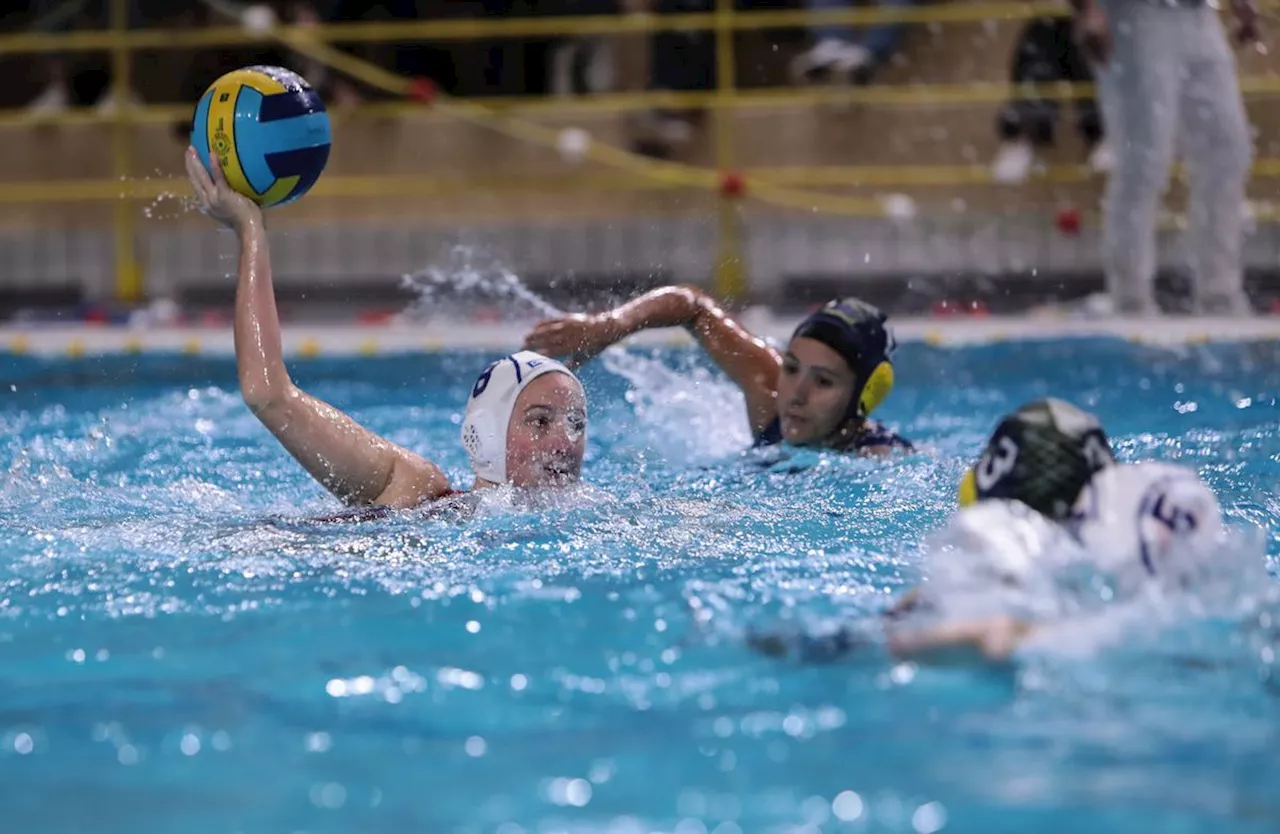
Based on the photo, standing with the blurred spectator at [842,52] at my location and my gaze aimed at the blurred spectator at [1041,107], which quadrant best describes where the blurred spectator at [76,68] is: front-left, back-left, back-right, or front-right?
back-right

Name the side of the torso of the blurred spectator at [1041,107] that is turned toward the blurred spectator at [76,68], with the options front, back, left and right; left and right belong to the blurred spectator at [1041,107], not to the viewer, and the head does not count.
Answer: right

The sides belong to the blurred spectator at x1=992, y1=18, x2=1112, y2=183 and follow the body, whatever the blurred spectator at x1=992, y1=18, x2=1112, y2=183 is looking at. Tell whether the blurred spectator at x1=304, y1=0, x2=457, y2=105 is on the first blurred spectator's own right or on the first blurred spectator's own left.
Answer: on the first blurred spectator's own right

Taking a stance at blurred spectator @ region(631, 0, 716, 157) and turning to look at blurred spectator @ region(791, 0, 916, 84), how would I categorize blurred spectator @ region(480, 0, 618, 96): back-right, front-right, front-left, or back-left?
back-left

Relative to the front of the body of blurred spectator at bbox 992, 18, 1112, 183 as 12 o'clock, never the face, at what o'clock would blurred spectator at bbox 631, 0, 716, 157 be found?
blurred spectator at bbox 631, 0, 716, 157 is roughly at 3 o'clock from blurred spectator at bbox 992, 18, 1112, 183.

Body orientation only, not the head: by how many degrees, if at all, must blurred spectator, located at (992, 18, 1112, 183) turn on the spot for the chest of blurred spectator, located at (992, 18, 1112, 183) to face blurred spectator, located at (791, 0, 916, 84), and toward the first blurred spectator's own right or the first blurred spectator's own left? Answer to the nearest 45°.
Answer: approximately 90° to the first blurred spectator's own right

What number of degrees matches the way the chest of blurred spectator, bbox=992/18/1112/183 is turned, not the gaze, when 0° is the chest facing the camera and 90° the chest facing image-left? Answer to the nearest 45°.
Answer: approximately 0°
